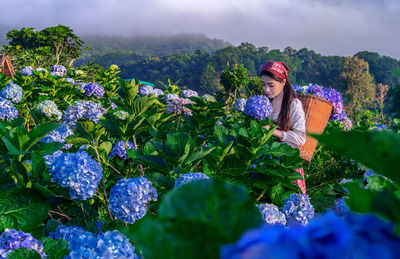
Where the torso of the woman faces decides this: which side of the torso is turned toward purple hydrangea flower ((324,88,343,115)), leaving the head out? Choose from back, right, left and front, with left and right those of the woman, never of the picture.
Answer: back

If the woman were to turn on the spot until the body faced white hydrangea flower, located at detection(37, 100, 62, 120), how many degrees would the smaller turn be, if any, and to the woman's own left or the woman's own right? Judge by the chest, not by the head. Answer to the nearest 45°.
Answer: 0° — they already face it

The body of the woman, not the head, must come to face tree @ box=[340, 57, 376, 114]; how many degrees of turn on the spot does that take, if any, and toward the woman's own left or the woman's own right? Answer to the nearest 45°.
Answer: approximately 135° to the woman's own right

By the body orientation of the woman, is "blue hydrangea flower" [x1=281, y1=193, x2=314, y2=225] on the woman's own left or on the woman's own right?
on the woman's own left

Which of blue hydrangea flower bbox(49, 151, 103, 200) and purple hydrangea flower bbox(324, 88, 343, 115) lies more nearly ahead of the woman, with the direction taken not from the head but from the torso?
the blue hydrangea flower

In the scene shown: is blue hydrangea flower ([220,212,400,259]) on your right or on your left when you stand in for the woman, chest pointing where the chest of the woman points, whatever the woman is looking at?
on your left

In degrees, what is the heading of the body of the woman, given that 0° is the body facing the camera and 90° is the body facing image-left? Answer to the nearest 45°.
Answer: approximately 45°
